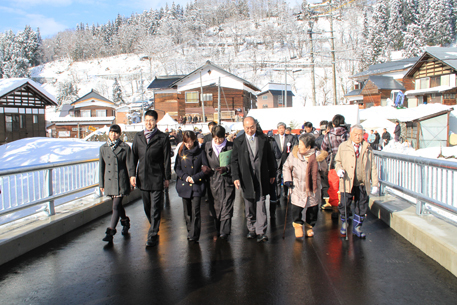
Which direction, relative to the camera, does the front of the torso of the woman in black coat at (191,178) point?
toward the camera

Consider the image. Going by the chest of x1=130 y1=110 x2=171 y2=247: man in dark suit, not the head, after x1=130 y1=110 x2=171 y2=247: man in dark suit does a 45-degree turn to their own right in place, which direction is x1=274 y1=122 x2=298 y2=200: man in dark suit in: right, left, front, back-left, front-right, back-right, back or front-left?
back

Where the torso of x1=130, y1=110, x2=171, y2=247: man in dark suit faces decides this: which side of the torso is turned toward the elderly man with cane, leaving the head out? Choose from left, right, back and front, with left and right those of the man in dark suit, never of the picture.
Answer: left

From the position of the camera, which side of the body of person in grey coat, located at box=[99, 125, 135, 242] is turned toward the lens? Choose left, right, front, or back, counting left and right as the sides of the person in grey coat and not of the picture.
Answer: front

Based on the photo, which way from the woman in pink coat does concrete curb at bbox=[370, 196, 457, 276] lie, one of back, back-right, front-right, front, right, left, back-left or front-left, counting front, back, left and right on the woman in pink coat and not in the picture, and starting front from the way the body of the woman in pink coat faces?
left

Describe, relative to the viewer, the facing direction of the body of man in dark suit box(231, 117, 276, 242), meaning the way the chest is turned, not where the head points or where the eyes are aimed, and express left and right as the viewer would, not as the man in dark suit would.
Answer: facing the viewer

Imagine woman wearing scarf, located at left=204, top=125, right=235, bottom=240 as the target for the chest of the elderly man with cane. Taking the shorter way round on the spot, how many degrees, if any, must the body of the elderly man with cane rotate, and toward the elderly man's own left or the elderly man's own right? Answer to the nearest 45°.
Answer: approximately 90° to the elderly man's own right

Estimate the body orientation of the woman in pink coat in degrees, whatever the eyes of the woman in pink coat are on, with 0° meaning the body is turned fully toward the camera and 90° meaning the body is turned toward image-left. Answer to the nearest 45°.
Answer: approximately 0°

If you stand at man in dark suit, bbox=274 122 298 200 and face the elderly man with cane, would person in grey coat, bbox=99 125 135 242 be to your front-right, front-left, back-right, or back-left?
front-right
